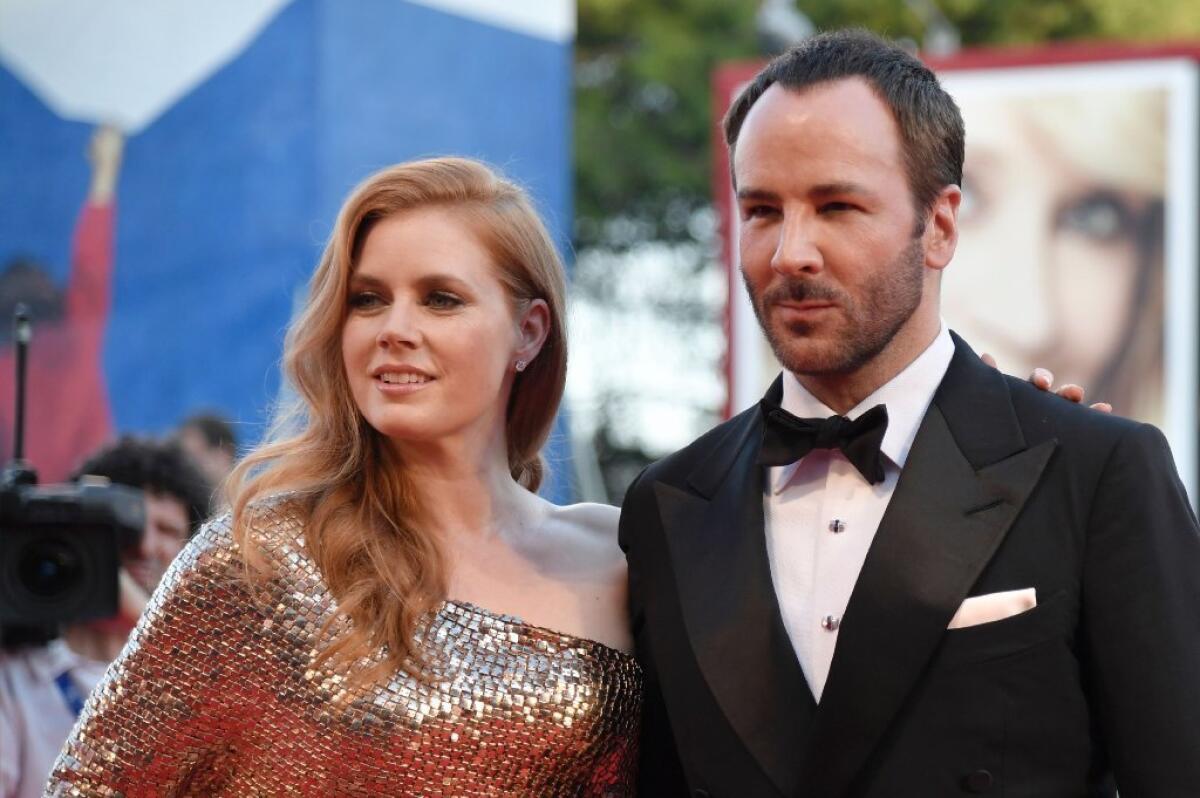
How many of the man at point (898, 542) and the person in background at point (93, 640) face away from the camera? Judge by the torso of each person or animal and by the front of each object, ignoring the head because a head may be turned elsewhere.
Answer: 0

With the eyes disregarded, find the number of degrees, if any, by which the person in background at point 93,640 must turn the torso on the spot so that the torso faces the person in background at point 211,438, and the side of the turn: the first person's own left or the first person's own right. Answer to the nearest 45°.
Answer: approximately 180°

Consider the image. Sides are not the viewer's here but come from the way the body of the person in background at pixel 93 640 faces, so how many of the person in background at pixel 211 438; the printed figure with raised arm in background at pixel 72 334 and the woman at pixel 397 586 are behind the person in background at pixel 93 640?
2

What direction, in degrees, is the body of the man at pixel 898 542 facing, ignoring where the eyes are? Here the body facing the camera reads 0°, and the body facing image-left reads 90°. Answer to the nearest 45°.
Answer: approximately 45°

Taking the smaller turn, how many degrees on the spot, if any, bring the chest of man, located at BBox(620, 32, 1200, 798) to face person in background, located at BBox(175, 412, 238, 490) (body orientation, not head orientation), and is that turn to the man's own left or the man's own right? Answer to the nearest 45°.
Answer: approximately 90° to the man's own right

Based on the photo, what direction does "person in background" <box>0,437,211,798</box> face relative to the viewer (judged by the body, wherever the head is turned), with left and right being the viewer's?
facing the viewer

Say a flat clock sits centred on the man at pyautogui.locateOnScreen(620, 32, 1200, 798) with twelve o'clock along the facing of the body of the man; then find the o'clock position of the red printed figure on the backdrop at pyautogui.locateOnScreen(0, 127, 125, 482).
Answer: The red printed figure on the backdrop is roughly at 3 o'clock from the man.

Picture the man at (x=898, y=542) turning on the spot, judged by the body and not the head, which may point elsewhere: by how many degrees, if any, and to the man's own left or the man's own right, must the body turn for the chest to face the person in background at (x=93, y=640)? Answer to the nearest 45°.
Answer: approximately 90° to the man's own right

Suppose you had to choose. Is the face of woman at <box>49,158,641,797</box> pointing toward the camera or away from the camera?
toward the camera

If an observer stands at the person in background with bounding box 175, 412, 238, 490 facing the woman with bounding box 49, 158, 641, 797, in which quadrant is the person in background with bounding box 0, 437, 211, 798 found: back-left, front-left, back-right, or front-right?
front-right

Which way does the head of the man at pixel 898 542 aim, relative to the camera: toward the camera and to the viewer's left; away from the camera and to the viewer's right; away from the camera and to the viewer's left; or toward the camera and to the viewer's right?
toward the camera and to the viewer's left

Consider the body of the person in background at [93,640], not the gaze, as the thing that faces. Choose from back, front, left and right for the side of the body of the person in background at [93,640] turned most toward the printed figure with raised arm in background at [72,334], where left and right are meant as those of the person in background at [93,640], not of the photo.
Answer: back
